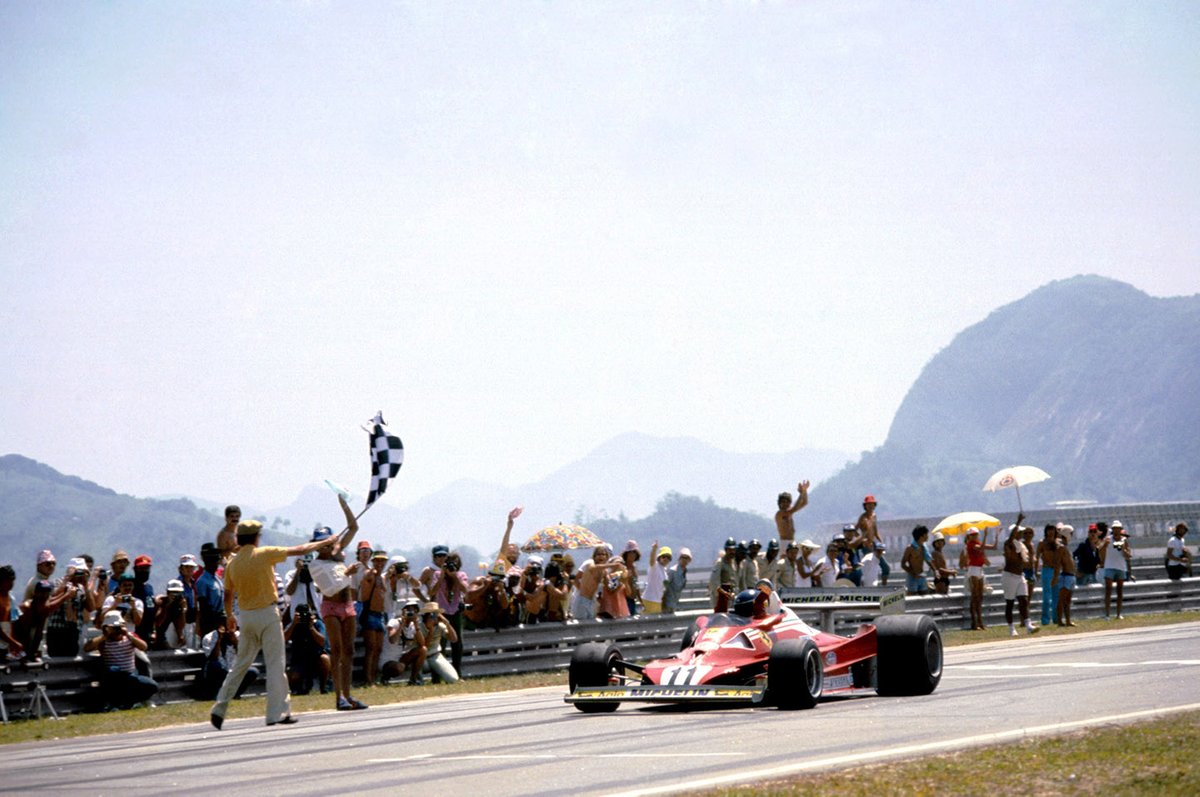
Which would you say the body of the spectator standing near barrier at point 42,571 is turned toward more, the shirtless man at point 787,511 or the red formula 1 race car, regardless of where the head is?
the red formula 1 race car

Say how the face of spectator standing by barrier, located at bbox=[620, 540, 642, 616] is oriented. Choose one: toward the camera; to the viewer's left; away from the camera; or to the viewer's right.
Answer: toward the camera

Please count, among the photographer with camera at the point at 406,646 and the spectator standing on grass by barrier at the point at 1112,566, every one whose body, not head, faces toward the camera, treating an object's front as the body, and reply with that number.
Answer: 2

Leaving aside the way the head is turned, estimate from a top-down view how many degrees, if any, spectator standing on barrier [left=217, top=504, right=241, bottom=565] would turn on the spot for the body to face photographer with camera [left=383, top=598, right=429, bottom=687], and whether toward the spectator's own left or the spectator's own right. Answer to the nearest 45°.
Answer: approximately 90° to the spectator's own left

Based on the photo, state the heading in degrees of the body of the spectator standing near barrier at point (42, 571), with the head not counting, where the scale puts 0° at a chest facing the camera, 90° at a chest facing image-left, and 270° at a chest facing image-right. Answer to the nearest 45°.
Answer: approximately 315°

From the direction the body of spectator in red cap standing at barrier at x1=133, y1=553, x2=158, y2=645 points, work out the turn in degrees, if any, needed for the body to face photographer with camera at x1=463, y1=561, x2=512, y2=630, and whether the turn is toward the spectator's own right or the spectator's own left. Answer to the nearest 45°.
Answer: approximately 45° to the spectator's own left

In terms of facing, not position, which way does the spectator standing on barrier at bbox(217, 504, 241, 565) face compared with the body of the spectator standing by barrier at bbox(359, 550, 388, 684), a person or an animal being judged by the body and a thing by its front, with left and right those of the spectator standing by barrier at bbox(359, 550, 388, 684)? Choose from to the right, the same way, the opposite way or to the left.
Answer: the same way

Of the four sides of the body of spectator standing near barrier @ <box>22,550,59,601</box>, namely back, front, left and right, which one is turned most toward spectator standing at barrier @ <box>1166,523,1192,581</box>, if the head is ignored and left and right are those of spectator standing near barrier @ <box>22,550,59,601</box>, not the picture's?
left

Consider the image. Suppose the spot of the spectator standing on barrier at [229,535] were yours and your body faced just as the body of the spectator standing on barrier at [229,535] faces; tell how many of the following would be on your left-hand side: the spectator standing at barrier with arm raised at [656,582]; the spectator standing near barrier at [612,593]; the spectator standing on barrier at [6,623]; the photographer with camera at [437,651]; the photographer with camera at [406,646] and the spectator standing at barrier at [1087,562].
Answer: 5

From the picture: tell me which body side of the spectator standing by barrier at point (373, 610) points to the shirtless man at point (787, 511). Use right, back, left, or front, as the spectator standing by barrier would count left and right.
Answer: left

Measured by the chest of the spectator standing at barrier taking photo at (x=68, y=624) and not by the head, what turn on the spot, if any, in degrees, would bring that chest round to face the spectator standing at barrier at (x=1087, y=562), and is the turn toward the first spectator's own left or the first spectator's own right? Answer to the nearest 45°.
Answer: approximately 90° to the first spectator's own left

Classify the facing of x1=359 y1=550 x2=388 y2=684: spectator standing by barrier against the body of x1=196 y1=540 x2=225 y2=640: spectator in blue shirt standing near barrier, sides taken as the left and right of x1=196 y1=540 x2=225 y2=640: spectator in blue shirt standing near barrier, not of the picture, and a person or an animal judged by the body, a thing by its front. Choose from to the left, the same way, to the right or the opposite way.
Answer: the same way

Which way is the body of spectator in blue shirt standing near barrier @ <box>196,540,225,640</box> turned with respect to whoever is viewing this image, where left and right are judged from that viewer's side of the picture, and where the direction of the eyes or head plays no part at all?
facing the viewer and to the right of the viewer

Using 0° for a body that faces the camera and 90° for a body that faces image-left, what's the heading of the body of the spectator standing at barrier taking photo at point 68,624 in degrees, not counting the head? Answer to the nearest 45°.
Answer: approximately 315°

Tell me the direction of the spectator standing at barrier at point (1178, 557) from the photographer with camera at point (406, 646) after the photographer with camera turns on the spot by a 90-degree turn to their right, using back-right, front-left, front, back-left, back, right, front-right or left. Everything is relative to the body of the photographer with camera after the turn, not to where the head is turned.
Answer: back-right

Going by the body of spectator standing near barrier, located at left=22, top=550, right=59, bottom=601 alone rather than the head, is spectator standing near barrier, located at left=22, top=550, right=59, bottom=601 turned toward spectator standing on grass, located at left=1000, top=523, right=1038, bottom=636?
no
